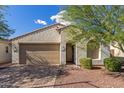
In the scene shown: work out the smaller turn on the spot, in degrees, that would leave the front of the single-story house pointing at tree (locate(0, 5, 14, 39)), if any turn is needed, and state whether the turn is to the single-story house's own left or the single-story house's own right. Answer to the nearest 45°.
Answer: approximately 45° to the single-story house's own right

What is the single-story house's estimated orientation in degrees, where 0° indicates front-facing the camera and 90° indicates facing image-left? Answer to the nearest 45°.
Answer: approximately 0°

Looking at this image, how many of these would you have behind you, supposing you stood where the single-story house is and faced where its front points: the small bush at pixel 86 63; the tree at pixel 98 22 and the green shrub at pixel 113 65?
0

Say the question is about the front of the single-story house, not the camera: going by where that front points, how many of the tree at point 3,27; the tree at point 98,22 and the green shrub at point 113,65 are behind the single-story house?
0

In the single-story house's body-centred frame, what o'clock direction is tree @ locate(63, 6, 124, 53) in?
The tree is roughly at 11 o'clock from the single-story house.

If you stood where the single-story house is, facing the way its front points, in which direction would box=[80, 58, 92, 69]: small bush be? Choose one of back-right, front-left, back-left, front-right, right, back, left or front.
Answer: front-left

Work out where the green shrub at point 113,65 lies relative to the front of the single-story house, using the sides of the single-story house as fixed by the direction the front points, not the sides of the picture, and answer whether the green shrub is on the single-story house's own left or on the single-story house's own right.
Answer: on the single-story house's own left

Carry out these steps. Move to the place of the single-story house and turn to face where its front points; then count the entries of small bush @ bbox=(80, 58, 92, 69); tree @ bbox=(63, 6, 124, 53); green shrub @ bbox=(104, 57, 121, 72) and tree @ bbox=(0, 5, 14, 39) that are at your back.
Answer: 0
